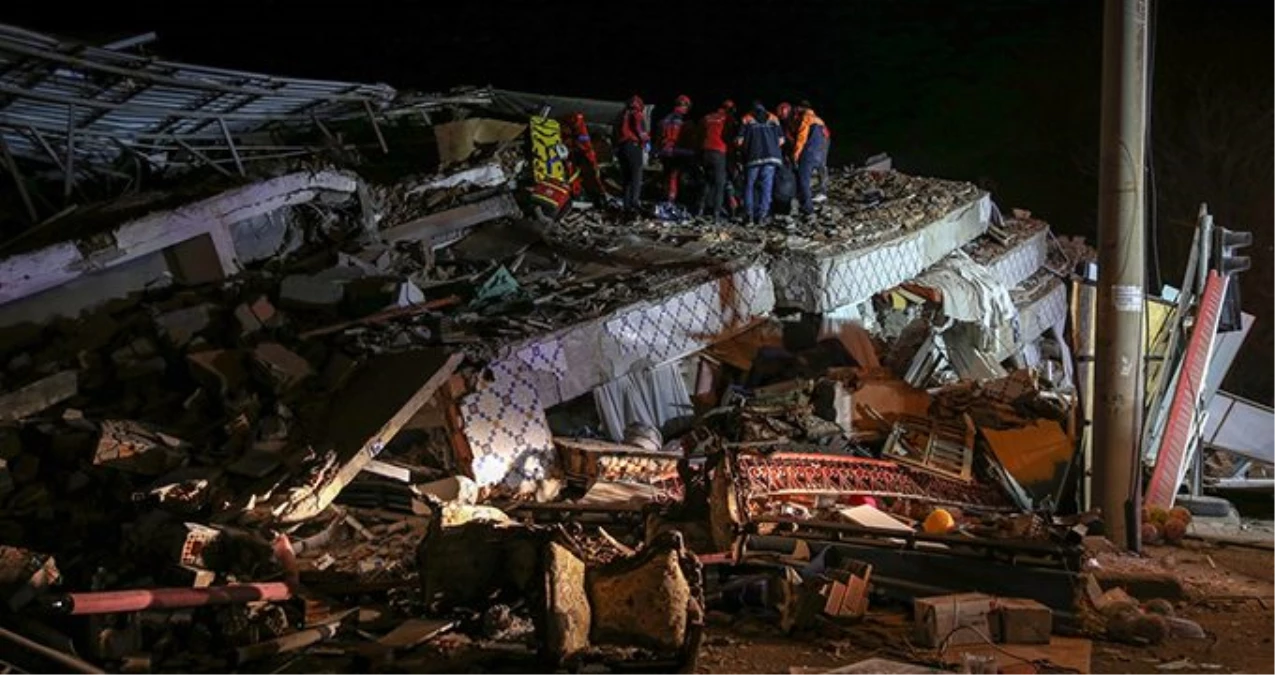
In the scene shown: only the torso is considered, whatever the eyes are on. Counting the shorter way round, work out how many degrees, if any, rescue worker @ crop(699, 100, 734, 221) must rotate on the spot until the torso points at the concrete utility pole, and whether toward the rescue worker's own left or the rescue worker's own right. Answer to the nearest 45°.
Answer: approximately 90° to the rescue worker's own right

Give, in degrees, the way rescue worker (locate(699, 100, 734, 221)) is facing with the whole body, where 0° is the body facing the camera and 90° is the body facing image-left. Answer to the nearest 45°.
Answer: approximately 225°

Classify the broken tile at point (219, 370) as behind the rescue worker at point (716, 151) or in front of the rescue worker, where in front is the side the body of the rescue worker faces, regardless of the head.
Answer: behind

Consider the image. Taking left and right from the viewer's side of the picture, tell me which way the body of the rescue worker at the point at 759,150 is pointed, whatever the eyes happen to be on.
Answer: facing away from the viewer

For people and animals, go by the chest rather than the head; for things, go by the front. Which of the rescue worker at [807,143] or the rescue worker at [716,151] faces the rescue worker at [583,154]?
the rescue worker at [807,143]

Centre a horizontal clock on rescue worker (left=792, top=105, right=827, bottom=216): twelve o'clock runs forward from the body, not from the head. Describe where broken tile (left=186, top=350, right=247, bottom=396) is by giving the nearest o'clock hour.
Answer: The broken tile is roughly at 10 o'clock from the rescue worker.

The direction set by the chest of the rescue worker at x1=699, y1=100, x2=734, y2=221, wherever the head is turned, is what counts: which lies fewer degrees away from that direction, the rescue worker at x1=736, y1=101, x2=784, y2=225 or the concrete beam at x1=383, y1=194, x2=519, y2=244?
the rescue worker

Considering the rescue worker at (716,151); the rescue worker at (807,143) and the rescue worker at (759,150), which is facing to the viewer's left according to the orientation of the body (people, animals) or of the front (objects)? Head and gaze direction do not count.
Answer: the rescue worker at (807,143)

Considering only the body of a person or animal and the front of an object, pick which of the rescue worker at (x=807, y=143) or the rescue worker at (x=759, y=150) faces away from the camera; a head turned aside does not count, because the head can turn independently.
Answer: the rescue worker at (x=759, y=150)

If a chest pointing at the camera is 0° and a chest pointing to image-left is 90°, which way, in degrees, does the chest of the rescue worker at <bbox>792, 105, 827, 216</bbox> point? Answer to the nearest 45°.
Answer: approximately 90°

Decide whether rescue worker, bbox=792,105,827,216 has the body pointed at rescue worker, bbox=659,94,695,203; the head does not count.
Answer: yes
